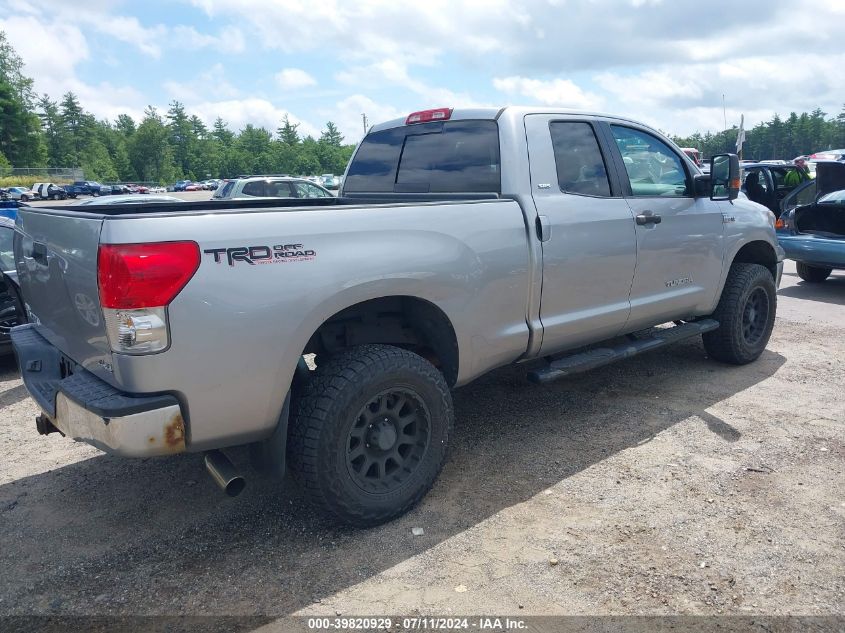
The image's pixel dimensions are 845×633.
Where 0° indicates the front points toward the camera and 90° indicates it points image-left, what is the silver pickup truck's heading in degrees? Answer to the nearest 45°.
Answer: approximately 225°

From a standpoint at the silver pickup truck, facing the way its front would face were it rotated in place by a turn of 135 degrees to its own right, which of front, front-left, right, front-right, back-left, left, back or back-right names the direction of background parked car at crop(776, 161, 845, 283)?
back-left

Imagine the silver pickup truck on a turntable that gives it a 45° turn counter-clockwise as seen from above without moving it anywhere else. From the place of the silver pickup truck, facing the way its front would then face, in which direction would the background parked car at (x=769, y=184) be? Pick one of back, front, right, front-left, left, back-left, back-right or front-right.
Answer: front-right

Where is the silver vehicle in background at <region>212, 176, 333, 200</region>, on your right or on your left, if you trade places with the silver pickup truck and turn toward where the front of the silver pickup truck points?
on your left
